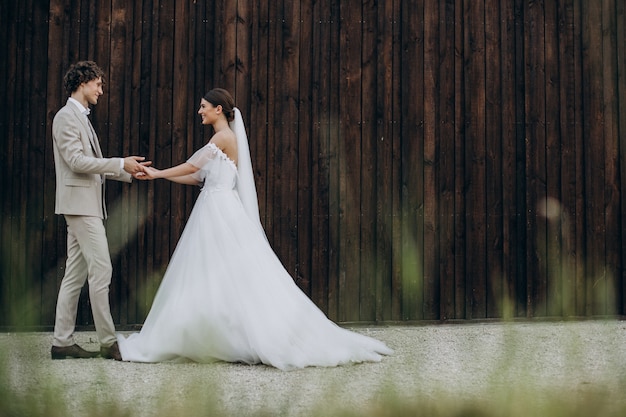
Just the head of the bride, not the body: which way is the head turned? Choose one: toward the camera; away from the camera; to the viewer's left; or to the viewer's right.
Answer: to the viewer's left

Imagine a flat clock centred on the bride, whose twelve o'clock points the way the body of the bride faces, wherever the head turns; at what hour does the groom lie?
The groom is roughly at 12 o'clock from the bride.

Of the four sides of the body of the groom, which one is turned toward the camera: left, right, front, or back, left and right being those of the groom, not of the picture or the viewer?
right

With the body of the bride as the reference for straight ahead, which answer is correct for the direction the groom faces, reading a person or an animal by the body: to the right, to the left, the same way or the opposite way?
the opposite way

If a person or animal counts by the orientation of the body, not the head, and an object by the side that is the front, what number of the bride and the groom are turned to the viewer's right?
1

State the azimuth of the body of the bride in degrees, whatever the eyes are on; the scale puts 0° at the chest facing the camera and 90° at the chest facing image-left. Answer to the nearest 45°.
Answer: approximately 90°

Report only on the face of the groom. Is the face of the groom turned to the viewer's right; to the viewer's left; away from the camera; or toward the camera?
to the viewer's right

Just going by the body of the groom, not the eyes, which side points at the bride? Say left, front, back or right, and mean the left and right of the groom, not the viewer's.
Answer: front
